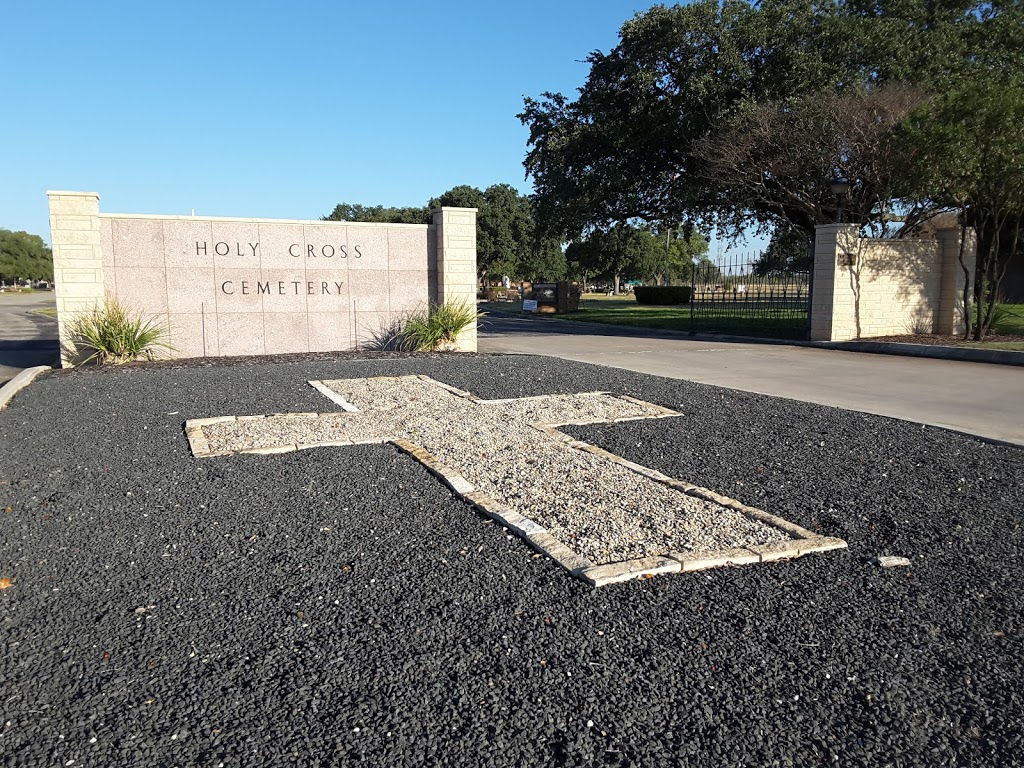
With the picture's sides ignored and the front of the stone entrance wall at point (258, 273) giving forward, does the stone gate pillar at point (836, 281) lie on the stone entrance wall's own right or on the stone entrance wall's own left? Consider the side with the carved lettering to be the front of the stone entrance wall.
on the stone entrance wall's own left

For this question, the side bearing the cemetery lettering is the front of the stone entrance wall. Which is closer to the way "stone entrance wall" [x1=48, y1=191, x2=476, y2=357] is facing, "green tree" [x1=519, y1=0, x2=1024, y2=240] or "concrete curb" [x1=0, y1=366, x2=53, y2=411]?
the concrete curb

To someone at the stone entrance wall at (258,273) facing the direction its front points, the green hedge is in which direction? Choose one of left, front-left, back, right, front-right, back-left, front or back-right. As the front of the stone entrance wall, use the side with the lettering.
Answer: back-left

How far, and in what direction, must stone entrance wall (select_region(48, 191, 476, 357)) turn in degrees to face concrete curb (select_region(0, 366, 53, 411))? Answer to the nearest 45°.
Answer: approximately 45° to its right

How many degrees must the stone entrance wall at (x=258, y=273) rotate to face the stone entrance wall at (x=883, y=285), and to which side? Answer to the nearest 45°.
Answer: approximately 90° to its left

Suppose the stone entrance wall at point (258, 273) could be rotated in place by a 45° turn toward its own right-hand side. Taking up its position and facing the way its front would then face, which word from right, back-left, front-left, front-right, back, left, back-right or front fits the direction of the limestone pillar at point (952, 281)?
back-left

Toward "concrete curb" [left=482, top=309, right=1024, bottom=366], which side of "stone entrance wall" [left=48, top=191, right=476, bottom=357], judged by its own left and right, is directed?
left

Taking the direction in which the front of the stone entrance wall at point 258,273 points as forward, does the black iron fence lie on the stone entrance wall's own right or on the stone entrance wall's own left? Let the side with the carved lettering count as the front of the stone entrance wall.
on the stone entrance wall's own left

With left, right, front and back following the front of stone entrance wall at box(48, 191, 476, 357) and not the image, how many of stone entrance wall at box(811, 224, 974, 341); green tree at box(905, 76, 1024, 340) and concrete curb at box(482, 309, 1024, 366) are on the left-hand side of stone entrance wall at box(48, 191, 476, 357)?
3

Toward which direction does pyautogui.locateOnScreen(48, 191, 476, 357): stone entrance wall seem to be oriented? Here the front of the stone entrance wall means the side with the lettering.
toward the camera

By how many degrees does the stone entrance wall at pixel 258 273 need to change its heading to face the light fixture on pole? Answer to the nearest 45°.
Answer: approximately 90° to its left
